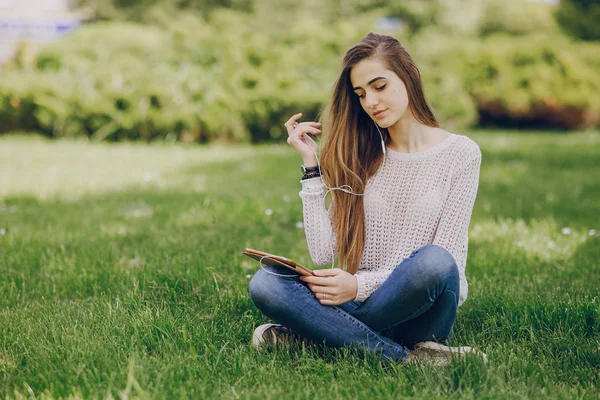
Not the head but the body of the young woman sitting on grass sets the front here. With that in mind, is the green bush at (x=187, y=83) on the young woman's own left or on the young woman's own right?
on the young woman's own right

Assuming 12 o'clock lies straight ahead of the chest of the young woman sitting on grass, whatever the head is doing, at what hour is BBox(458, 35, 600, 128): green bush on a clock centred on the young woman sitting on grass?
The green bush is roughly at 5 o'clock from the young woman sitting on grass.

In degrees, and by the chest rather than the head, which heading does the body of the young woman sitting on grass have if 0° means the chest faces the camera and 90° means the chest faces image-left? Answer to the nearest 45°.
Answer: approximately 45°
